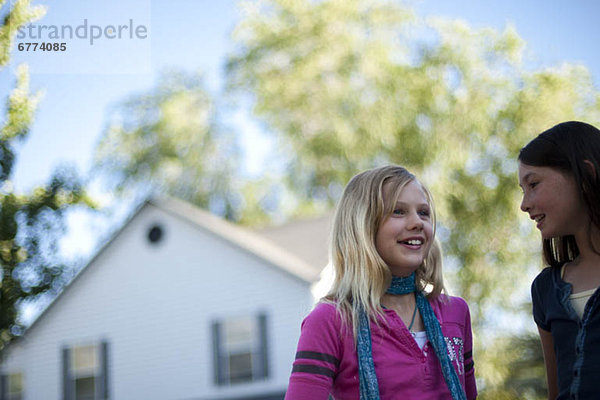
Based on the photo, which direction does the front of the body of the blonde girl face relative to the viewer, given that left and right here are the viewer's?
facing the viewer and to the right of the viewer

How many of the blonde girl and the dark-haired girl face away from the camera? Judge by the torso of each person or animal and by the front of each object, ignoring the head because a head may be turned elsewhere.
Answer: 0

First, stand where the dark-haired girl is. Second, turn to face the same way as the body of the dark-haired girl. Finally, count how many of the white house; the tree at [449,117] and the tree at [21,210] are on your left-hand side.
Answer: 0

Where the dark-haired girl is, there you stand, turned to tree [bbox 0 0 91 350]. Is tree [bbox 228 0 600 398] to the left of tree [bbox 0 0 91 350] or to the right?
right

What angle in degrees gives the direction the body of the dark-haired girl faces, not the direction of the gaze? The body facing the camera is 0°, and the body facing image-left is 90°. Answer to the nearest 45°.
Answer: approximately 45°

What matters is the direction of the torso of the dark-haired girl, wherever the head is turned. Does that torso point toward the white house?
no

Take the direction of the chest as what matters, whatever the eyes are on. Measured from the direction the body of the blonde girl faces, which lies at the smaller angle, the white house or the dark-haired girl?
the dark-haired girl

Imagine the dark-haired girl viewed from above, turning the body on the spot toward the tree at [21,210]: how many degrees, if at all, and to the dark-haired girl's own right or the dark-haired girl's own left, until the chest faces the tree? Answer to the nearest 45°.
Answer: approximately 90° to the dark-haired girl's own right

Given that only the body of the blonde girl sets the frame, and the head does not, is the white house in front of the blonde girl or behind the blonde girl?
behind

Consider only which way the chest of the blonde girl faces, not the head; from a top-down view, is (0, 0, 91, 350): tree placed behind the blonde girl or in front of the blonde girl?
behind

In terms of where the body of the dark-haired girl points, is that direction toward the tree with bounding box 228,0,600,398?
no

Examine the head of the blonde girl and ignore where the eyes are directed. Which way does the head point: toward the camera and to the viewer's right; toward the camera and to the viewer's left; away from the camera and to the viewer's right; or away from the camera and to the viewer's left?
toward the camera and to the viewer's right

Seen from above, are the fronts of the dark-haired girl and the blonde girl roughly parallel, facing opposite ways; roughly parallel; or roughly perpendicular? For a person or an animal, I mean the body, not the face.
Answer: roughly perpendicular

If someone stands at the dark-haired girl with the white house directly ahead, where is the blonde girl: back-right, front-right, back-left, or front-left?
front-left

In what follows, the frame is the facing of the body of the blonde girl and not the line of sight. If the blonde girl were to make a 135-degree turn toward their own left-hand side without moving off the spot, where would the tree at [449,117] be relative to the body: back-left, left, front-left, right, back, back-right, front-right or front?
front
